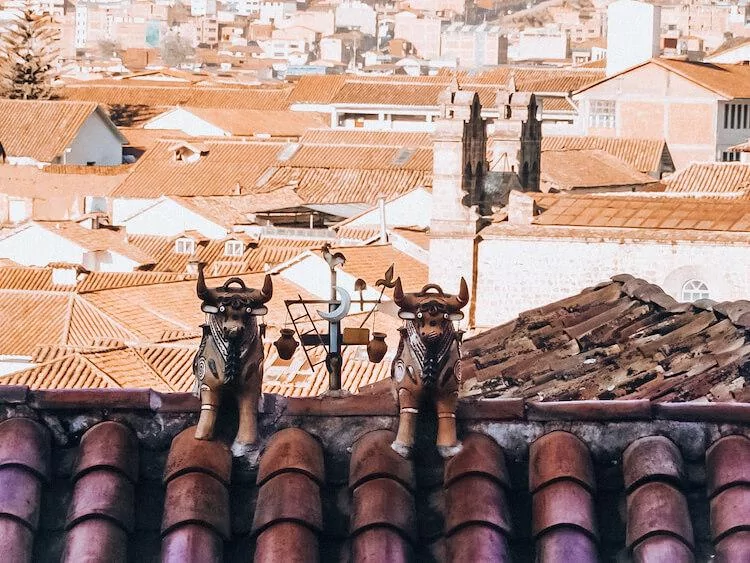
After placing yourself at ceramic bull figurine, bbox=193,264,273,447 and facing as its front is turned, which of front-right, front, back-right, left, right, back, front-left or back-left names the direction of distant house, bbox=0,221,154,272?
back

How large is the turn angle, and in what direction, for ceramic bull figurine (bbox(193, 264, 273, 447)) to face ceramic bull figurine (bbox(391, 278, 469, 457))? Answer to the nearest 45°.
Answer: approximately 90° to its left

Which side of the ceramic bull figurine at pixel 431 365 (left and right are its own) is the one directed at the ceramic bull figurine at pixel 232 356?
right

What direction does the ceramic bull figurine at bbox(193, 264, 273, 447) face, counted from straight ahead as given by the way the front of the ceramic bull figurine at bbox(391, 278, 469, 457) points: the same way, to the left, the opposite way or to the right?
the same way

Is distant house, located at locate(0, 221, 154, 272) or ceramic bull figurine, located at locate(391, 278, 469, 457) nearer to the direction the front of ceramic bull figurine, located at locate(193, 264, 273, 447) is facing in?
the ceramic bull figurine

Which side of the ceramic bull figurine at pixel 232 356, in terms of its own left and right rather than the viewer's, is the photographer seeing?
front

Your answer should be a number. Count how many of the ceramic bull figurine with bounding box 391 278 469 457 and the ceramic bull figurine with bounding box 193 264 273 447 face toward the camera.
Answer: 2

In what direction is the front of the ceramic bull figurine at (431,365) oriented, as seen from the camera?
facing the viewer
